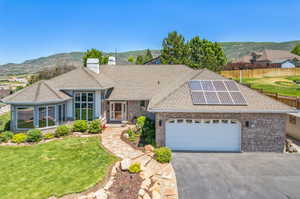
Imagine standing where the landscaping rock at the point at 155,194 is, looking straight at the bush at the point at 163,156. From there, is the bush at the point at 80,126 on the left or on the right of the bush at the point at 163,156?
left

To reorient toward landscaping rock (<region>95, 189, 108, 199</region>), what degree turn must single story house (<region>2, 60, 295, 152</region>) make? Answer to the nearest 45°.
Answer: approximately 45° to its right

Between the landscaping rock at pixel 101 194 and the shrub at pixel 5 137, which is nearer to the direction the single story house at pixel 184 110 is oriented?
the landscaping rock

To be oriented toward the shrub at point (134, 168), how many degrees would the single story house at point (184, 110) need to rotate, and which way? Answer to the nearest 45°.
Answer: approximately 45° to its right

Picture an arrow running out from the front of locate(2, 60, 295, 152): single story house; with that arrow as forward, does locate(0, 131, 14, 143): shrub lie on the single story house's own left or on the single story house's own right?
on the single story house's own right

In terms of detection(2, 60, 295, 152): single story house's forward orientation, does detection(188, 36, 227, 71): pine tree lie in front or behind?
behind

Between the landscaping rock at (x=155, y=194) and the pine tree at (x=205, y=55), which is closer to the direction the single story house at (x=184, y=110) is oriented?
the landscaping rock

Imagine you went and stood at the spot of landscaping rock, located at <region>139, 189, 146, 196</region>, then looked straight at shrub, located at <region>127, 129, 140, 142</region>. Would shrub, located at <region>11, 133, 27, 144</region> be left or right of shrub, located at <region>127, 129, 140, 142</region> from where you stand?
left

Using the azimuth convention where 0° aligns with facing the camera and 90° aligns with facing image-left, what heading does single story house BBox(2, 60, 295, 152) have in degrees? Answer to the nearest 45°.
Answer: approximately 0°

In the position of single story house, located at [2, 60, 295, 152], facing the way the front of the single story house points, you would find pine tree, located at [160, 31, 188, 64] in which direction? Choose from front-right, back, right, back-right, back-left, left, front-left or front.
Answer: back

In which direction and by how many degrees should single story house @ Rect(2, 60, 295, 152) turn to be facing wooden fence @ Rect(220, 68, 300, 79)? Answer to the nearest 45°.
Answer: approximately 135° to its left
